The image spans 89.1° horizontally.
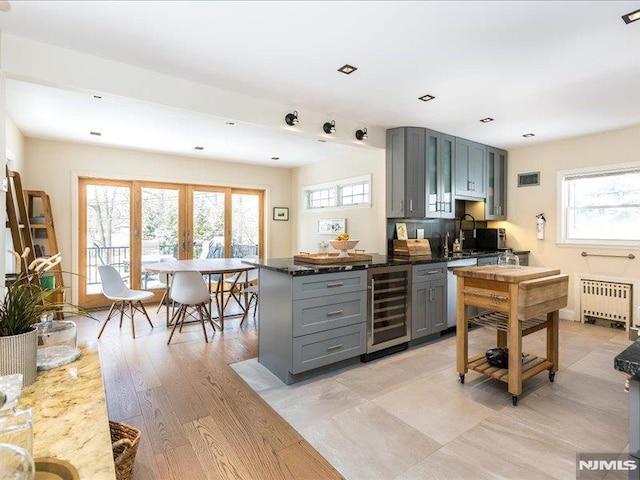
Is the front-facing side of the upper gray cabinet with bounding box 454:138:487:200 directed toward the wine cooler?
no

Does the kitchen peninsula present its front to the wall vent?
no

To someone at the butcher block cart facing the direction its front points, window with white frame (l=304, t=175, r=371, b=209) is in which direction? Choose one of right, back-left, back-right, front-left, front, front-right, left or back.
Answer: right

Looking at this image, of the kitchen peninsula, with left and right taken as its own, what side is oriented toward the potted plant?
right

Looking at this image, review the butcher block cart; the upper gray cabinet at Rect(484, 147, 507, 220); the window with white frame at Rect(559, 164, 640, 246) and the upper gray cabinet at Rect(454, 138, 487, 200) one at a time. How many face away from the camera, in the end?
0

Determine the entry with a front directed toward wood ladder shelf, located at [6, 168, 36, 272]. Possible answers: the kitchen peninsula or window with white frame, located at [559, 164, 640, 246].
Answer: the window with white frame

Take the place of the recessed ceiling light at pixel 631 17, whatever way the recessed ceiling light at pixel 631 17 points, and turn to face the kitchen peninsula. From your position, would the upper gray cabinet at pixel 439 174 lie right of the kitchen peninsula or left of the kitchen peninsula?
right

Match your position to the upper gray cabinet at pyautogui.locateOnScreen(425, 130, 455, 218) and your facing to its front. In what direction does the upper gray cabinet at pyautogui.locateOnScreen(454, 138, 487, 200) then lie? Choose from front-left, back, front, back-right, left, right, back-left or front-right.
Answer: left

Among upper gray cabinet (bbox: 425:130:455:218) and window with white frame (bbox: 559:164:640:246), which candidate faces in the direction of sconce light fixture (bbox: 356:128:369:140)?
the window with white frame

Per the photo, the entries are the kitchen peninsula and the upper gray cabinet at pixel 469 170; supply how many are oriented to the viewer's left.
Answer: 0

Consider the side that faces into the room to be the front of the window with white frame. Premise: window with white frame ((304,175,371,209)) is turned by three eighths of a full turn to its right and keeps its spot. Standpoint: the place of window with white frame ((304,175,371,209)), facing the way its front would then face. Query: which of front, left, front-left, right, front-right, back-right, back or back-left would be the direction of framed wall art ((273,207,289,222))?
front-left

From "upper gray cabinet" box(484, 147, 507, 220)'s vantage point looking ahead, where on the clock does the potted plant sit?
The potted plant is roughly at 2 o'clock from the upper gray cabinet.

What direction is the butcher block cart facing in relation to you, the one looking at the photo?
facing the viewer and to the left of the viewer

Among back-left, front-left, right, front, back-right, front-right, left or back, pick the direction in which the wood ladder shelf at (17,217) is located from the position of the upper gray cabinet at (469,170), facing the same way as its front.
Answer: right

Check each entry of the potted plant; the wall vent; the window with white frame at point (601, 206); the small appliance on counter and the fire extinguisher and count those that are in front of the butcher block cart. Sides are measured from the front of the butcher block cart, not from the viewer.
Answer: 1

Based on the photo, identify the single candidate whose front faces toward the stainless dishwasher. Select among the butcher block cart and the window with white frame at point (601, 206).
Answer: the window with white frame

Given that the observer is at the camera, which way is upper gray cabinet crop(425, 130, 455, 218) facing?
facing the viewer and to the right of the viewer

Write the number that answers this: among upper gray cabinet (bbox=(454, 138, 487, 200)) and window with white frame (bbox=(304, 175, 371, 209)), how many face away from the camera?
0

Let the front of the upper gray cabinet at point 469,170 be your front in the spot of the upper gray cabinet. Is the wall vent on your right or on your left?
on your left

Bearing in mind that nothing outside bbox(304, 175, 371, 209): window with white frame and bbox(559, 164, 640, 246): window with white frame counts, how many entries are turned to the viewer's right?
0

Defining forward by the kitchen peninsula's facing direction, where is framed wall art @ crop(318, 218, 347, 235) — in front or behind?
behind

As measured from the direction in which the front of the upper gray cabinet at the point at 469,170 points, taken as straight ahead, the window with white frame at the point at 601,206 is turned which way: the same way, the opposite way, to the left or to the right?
to the right
